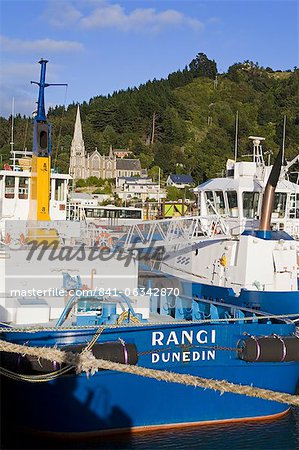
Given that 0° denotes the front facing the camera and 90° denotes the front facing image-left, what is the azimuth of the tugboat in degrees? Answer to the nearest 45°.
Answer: approximately 135°
